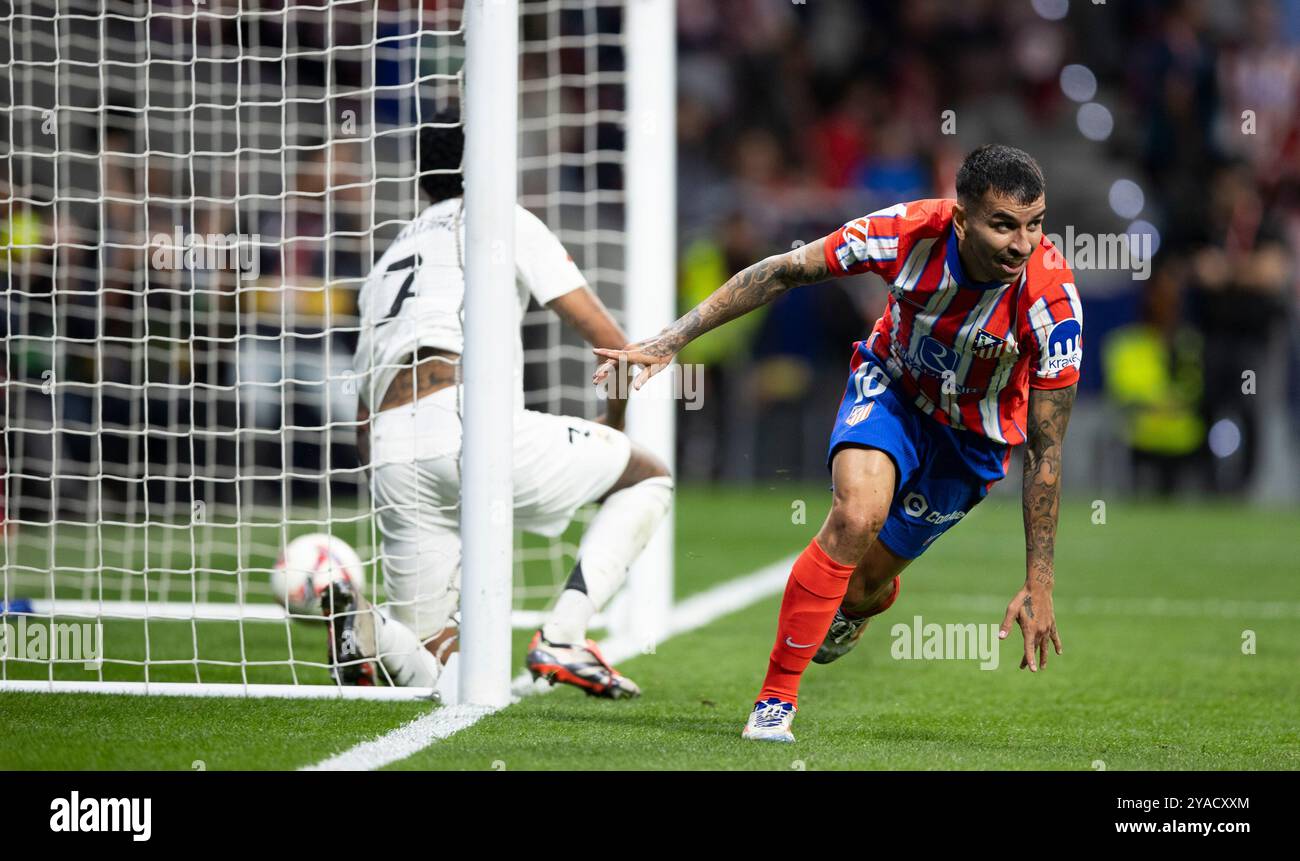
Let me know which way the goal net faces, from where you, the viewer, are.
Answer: facing to the right of the viewer

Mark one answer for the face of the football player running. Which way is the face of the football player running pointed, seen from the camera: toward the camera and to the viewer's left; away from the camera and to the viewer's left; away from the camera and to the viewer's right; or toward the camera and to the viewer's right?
toward the camera and to the viewer's right

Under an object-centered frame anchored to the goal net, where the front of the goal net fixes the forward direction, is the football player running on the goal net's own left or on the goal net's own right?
on the goal net's own right
